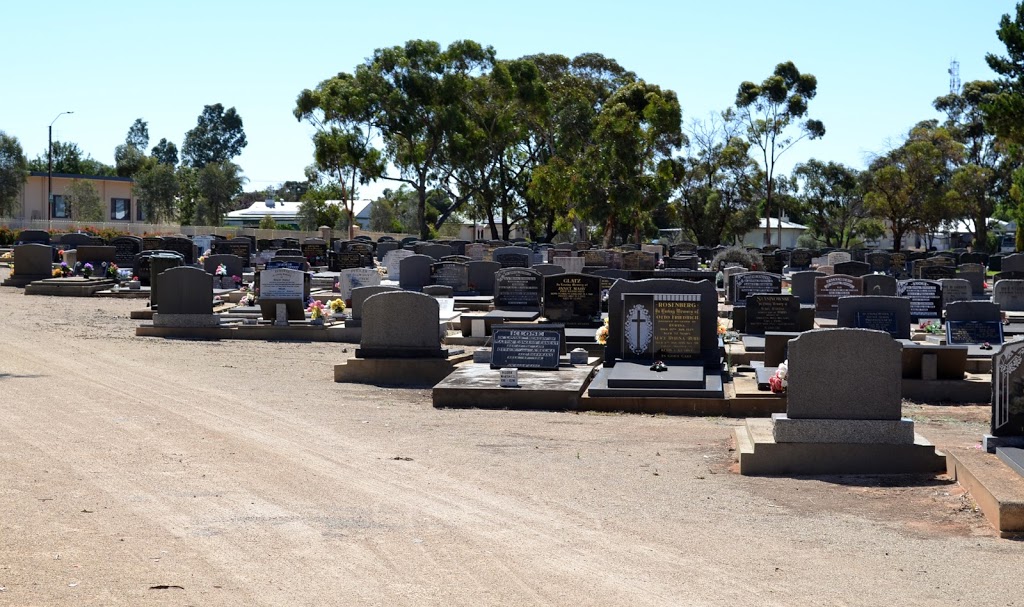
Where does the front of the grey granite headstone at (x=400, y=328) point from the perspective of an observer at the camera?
facing away from the viewer

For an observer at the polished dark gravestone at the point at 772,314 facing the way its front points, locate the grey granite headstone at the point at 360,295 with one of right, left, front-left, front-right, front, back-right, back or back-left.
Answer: right

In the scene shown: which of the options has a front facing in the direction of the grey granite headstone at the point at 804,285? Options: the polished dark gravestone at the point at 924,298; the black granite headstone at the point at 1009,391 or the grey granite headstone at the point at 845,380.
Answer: the grey granite headstone at the point at 845,380

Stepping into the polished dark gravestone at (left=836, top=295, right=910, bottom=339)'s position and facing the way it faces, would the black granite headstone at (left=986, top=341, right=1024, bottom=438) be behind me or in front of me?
in front

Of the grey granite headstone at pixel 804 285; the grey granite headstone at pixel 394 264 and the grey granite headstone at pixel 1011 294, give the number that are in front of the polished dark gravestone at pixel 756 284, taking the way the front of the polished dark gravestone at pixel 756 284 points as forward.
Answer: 0

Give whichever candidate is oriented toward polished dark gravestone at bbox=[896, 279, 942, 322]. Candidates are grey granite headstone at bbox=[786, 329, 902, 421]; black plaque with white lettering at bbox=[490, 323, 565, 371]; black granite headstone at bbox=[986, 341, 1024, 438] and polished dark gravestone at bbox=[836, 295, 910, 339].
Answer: grey granite headstone at bbox=[786, 329, 902, 421]

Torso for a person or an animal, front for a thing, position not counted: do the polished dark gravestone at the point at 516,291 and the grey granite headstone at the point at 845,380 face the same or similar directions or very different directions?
very different directions

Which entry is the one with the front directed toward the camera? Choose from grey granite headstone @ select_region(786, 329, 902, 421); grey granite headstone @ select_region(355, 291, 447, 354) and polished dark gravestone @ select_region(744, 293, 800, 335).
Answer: the polished dark gravestone

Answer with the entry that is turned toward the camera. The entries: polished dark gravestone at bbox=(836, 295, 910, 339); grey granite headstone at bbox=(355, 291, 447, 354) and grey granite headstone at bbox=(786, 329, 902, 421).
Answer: the polished dark gravestone

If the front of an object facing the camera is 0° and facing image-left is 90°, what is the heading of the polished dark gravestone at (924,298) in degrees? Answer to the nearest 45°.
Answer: approximately 0°

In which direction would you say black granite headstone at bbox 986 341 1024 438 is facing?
toward the camera

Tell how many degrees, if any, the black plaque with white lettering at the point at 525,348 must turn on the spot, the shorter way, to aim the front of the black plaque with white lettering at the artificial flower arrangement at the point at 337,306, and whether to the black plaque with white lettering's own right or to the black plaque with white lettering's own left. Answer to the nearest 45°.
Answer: approximately 135° to the black plaque with white lettering's own right

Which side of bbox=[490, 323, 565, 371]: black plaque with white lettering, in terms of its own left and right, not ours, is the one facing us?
front

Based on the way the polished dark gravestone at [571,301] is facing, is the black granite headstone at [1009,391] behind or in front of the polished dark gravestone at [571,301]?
in front

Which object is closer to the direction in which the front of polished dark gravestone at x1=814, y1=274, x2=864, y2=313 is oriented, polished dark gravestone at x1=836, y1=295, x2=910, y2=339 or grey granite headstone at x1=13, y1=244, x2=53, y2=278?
the polished dark gravestone

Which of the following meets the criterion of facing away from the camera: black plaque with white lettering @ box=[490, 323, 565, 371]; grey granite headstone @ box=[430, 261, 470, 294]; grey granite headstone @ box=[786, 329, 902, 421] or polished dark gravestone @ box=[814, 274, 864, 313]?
grey granite headstone @ box=[786, 329, 902, 421]

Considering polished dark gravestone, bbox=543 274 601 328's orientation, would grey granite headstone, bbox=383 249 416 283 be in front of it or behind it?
behind

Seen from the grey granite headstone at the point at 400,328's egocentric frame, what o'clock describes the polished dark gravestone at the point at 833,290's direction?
The polished dark gravestone is roughly at 2 o'clock from the grey granite headstone.

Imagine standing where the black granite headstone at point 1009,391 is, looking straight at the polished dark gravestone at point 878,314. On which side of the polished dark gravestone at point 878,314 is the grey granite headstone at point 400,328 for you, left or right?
left

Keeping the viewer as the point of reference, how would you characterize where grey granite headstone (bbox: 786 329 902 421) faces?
facing away from the viewer

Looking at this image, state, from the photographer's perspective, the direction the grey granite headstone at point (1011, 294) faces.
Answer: facing the viewer

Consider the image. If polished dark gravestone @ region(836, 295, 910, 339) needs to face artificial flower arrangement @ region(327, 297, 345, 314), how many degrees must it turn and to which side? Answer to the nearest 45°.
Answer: approximately 90° to its right
